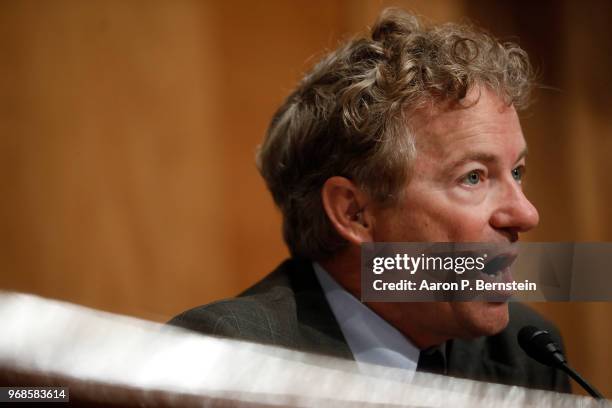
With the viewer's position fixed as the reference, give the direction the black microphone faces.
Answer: facing to the left of the viewer

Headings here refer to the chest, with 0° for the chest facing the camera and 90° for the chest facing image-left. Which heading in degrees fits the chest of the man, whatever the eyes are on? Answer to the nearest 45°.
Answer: approximately 315°

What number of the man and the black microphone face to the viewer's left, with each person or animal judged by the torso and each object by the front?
1

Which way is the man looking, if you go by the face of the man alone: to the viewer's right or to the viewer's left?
to the viewer's right
